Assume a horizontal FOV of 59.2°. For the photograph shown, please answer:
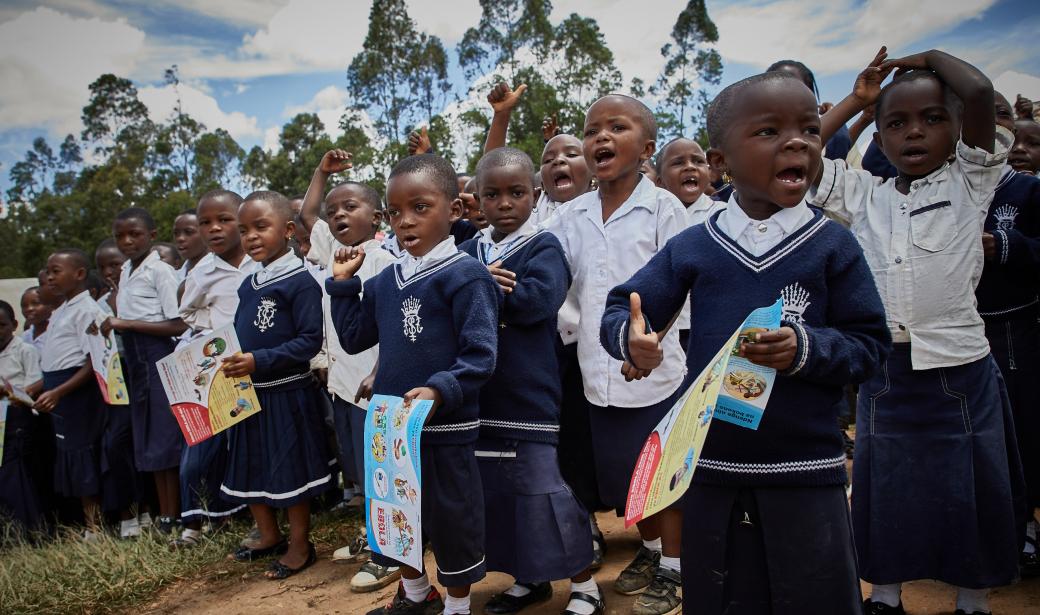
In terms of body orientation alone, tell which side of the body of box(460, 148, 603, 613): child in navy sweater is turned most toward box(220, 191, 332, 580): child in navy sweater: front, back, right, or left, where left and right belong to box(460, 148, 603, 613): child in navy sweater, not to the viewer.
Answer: right

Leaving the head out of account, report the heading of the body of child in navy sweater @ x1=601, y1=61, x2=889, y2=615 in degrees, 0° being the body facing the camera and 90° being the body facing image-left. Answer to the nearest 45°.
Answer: approximately 0°

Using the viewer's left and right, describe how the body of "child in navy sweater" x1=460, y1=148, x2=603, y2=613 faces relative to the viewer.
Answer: facing the viewer and to the left of the viewer

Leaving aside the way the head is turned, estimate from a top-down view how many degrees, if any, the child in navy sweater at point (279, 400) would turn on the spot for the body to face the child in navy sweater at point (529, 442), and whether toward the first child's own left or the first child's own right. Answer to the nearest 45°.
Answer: approximately 90° to the first child's own left

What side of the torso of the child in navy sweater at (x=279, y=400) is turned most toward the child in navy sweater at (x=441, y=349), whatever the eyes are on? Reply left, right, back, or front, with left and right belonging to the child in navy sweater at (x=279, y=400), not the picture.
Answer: left

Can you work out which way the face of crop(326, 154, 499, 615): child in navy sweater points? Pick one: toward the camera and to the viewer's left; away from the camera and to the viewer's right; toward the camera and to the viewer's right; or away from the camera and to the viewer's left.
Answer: toward the camera and to the viewer's left
